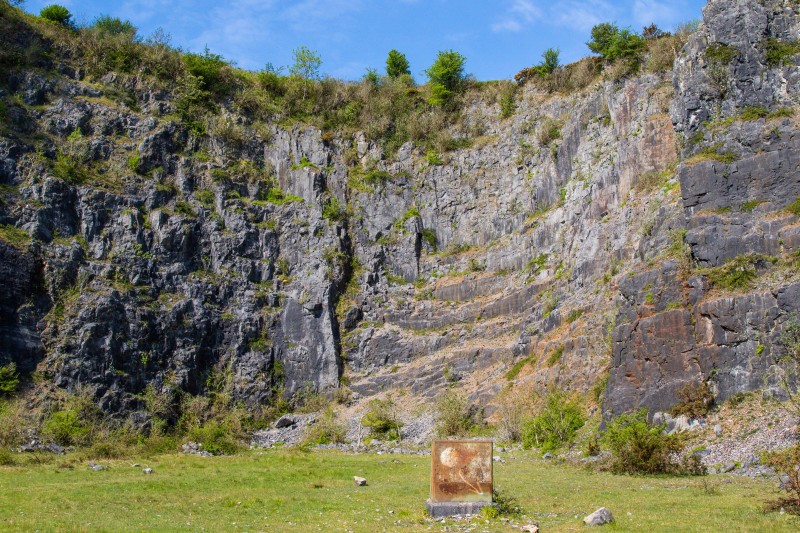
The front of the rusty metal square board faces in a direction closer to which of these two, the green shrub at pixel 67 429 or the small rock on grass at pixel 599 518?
the small rock on grass

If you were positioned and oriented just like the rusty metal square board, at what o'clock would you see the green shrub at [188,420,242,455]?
The green shrub is roughly at 5 o'clock from the rusty metal square board.

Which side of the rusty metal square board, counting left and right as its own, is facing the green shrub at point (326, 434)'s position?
back

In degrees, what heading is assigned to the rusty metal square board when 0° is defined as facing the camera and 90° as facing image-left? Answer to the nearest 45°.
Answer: approximately 0°

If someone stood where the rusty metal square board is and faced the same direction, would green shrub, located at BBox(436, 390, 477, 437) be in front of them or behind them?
behind

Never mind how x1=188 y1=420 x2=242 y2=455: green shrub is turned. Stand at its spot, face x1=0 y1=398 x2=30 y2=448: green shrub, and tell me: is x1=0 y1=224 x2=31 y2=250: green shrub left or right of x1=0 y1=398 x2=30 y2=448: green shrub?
right

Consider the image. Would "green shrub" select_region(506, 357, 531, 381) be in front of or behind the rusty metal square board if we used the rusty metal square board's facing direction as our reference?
behind

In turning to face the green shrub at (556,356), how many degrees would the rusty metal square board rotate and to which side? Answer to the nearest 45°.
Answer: approximately 180°

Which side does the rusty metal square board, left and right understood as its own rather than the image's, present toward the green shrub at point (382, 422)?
back

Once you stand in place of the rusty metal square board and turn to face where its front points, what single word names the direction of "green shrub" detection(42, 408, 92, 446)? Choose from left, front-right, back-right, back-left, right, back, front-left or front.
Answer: back-right

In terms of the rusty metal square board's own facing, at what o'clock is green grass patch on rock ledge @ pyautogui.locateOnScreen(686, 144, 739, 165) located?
The green grass patch on rock ledge is roughly at 7 o'clock from the rusty metal square board.

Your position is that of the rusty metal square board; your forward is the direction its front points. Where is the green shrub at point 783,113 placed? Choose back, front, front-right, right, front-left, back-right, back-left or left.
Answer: back-left
